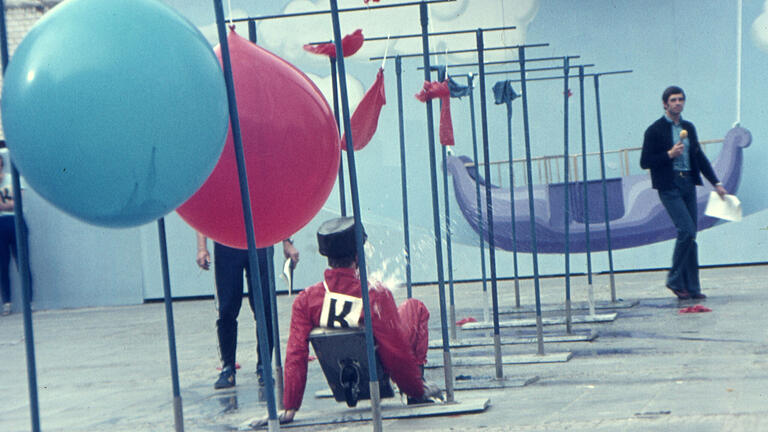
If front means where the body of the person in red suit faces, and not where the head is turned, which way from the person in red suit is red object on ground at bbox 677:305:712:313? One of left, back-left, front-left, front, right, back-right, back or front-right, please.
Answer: front

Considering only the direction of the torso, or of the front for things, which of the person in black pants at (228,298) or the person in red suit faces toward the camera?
the person in black pants

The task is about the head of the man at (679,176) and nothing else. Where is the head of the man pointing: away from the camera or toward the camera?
toward the camera

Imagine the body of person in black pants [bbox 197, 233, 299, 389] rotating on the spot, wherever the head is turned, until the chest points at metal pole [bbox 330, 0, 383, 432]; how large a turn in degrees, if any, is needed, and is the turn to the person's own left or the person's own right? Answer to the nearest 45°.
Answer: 0° — they already face it

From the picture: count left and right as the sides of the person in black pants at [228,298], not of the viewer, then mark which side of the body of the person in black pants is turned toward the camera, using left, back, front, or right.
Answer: front

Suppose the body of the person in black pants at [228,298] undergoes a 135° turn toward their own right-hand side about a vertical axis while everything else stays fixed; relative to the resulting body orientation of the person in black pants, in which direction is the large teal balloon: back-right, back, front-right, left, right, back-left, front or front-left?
back-left

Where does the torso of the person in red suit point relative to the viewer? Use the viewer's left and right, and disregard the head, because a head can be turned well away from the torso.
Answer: facing away from the viewer and to the right of the viewer

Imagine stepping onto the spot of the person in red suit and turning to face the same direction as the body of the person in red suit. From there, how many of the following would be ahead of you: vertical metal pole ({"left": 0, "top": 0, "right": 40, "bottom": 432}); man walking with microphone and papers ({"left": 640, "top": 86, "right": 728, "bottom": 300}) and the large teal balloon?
1

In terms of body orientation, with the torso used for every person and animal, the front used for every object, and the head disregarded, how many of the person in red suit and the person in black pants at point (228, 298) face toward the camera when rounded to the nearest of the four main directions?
1

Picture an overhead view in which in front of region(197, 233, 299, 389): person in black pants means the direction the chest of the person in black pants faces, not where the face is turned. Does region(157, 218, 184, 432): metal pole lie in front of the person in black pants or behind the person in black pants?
in front

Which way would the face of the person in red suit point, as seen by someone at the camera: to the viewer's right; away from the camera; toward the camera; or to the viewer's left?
away from the camera

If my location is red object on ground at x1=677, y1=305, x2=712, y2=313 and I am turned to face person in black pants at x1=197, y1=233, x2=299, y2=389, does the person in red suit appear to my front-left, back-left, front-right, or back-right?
front-left

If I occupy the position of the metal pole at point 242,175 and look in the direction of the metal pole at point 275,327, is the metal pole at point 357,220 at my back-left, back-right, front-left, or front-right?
front-right

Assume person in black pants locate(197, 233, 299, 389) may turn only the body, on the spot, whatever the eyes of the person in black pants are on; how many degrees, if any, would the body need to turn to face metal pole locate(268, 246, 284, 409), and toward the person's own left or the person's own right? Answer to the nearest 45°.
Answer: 0° — they already face it

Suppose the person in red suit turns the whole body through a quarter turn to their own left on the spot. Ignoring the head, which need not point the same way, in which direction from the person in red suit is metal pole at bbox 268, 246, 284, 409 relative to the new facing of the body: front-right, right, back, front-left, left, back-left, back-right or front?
front

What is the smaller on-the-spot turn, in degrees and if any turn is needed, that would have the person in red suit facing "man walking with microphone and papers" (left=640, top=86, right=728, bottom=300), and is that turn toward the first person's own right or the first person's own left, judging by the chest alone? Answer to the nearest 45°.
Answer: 0° — they already face them
